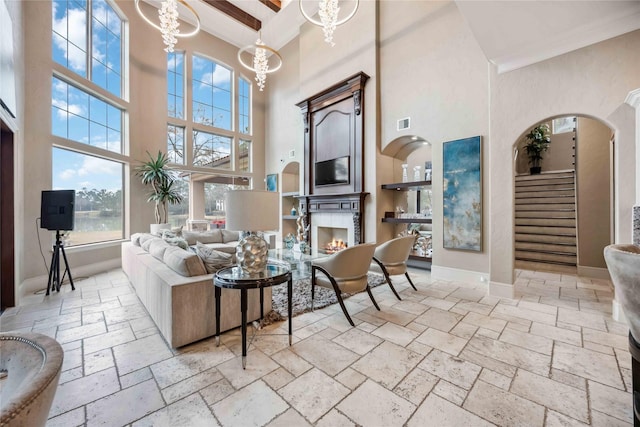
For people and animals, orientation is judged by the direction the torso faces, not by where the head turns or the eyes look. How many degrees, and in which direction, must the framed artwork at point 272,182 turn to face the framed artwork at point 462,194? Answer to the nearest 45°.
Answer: approximately 90° to its left

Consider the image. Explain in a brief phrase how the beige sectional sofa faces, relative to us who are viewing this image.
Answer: facing away from the viewer and to the right of the viewer

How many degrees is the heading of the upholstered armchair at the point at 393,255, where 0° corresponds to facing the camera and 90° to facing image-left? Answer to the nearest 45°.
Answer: approximately 135°

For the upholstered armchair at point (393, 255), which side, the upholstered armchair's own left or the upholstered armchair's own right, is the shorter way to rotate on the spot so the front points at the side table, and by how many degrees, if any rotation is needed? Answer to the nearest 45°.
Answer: approximately 90° to the upholstered armchair's own left

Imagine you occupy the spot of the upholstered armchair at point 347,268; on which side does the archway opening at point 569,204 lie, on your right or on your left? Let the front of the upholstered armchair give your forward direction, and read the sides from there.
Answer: on your right

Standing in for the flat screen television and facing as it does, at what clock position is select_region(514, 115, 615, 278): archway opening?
The archway opening is roughly at 8 o'clock from the flat screen television.

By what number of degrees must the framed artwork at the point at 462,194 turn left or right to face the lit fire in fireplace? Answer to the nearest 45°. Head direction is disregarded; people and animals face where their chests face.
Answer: approximately 45° to its right

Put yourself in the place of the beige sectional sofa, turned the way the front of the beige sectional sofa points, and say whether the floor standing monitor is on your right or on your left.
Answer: on your left

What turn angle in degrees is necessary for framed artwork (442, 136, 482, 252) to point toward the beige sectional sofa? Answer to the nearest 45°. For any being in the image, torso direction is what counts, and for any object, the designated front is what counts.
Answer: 0° — it already faces it

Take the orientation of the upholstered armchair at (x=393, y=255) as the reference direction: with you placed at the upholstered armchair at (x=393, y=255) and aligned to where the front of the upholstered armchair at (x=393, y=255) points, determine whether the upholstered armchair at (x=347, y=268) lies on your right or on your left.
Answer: on your left

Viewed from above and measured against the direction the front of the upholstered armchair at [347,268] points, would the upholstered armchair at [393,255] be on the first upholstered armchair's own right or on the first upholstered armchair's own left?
on the first upholstered armchair's own right
